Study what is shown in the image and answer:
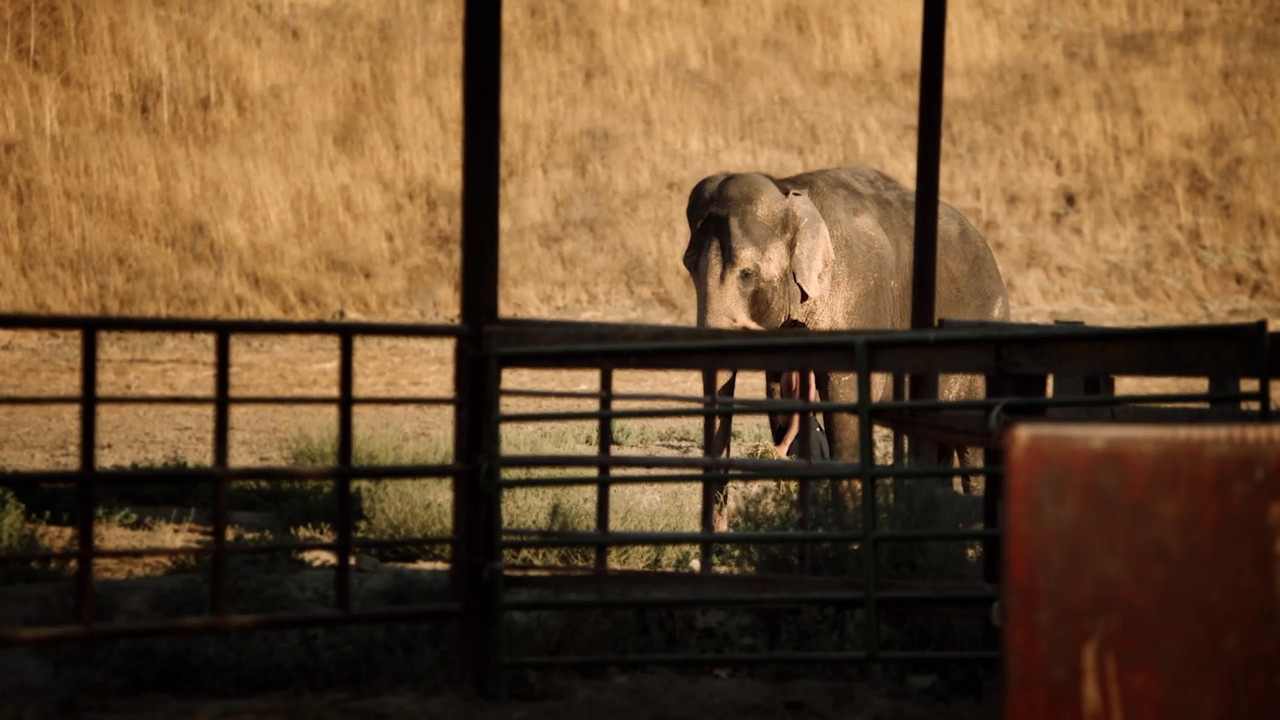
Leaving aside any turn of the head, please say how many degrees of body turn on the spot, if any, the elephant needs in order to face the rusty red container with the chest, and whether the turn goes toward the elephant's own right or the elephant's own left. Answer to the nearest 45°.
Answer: approximately 45° to the elephant's own left

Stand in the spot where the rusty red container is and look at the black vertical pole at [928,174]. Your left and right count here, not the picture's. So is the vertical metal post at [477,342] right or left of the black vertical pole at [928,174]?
left

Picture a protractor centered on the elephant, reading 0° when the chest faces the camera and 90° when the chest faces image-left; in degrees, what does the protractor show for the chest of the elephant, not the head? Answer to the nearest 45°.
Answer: approximately 45°

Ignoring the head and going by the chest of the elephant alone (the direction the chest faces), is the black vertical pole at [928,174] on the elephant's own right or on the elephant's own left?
on the elephant's own left
